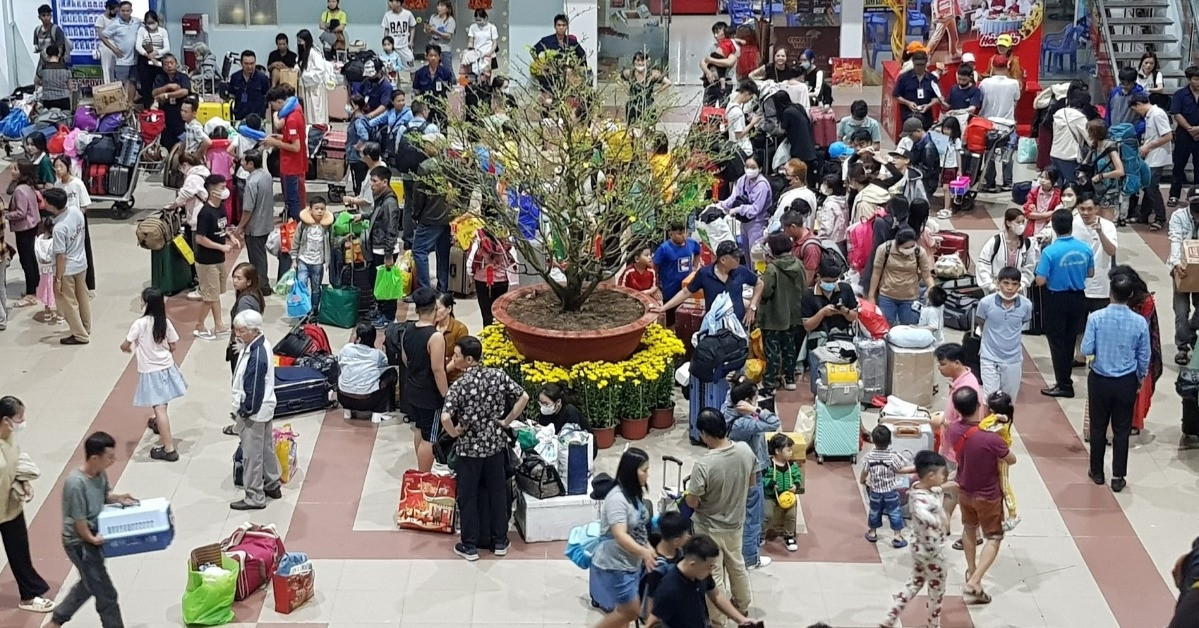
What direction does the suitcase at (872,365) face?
toward the camera

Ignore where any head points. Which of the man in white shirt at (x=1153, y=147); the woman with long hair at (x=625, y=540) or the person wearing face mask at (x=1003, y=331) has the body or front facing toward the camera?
the person wearing face mask

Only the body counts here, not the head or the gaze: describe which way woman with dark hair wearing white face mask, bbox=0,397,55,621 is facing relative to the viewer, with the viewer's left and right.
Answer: facing to the right of the viewer

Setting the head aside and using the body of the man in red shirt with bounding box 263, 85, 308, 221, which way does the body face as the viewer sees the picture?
to the viewer's left

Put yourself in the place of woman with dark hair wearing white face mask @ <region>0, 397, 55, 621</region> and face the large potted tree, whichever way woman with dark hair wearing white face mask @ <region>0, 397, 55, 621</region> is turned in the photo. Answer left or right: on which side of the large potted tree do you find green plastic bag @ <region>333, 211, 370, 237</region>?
left

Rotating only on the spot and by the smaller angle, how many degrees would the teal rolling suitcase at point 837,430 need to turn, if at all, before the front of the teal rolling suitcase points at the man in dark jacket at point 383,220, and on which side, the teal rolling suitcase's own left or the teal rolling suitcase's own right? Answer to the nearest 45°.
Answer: approximately 135° to the teal rolling suitcase's own right

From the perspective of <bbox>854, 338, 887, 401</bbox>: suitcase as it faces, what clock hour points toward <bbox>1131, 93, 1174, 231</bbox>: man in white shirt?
The man in white shirt is roughly at 7 o'clock from the suitcase.

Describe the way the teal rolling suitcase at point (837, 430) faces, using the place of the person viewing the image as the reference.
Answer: facing the viewer

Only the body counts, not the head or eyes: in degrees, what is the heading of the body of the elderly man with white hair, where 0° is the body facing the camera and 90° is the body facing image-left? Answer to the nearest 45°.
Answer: approximately 90°

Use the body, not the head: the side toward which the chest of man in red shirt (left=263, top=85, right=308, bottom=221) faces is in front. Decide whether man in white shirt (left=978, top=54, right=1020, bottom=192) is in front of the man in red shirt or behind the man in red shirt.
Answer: behind

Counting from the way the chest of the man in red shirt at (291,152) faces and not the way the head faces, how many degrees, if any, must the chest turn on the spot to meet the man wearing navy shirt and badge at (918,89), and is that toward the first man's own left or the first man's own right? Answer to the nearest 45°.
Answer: approximately 180°

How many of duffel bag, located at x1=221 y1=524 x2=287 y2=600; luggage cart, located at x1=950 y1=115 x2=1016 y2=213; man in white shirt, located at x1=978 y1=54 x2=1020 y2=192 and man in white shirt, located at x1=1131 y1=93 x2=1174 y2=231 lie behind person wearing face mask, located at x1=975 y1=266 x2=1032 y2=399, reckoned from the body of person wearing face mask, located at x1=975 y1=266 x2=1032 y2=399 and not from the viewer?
3

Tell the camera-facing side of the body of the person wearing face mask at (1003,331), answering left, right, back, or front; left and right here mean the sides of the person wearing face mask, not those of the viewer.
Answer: front
